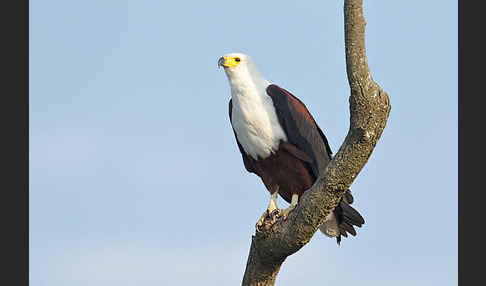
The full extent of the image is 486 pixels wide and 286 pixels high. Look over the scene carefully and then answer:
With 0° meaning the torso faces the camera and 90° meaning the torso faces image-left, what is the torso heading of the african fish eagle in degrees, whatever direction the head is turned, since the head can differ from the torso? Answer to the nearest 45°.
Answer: approximately 45°
